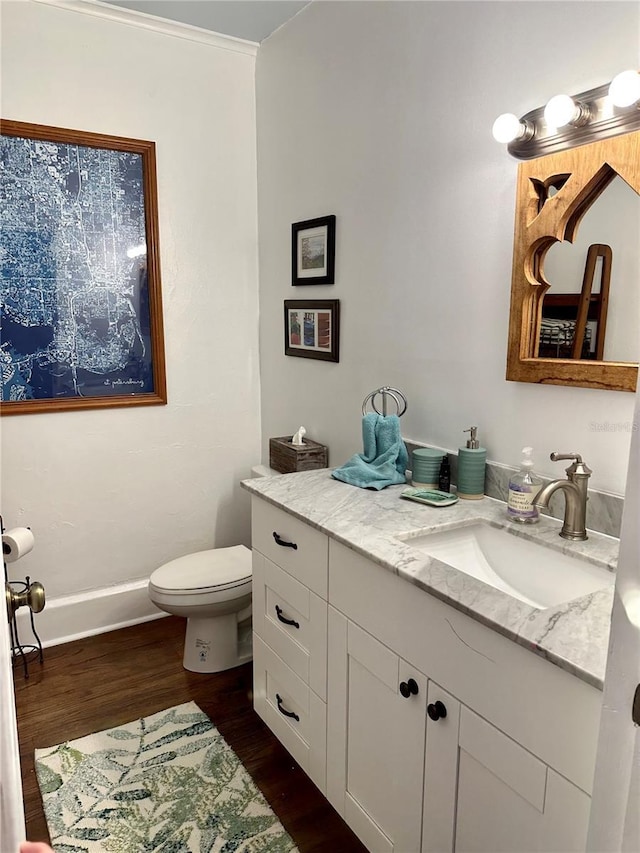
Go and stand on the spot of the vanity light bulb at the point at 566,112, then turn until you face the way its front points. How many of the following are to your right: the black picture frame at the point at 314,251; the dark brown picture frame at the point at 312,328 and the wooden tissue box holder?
3

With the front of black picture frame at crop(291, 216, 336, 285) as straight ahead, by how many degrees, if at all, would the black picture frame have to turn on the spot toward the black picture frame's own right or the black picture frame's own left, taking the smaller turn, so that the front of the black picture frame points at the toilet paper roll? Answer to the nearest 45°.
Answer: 0° — it already faces it

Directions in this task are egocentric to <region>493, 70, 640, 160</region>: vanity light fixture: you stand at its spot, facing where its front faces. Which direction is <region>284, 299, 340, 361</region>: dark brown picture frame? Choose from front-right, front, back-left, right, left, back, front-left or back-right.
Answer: right

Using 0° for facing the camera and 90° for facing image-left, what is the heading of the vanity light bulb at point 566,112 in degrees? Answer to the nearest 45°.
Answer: approximately 45°

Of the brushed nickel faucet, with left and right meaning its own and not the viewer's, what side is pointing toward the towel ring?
right

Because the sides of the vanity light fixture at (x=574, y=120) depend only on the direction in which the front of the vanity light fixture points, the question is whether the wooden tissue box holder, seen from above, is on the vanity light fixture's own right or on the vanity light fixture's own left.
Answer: on the vanity light fixture's own right

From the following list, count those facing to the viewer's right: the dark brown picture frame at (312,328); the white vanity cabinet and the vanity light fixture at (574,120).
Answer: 0

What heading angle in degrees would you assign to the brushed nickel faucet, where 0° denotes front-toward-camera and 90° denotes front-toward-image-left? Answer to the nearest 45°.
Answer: approximately 45°

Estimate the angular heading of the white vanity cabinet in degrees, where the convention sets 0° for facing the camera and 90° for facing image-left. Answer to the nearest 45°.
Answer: approximately 45°
